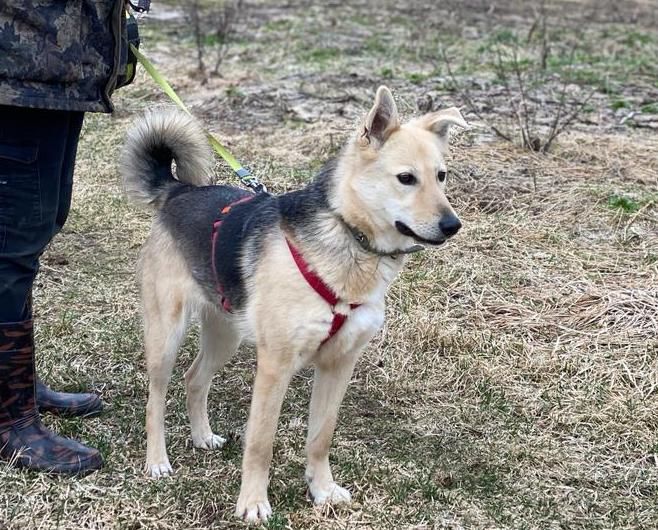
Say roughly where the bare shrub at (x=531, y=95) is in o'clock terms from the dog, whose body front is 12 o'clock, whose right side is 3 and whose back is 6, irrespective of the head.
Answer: The bare shrub is roughly at 8 o'clock from the dog.

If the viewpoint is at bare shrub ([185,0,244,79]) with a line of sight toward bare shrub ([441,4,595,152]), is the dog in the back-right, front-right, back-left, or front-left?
front-right

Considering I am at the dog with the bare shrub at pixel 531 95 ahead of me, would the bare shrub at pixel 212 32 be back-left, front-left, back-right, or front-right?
front-left

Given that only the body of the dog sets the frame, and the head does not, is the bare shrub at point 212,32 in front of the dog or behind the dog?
behind

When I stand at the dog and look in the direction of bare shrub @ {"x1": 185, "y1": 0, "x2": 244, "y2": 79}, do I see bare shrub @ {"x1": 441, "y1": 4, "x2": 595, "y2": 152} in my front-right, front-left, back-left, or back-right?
front-right

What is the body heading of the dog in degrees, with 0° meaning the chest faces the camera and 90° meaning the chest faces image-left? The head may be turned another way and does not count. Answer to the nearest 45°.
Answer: approximately 315°
